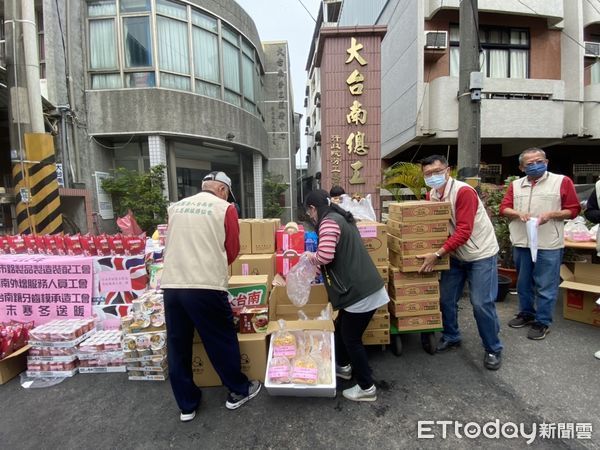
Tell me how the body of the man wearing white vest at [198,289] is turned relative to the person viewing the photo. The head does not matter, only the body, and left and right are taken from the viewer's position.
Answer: facing away from the viewer and to the right of the viewer

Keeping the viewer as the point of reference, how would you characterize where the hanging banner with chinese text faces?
facing the viewer

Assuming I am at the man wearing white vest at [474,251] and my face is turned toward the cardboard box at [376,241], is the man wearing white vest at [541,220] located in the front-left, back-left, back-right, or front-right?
back-right

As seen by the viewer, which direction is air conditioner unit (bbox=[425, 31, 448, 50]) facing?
toward the camera

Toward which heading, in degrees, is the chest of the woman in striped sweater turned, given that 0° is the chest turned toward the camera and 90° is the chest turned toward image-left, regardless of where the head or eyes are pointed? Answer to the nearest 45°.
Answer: approximately 90°

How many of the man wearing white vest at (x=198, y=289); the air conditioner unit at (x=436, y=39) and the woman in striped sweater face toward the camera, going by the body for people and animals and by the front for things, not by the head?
1

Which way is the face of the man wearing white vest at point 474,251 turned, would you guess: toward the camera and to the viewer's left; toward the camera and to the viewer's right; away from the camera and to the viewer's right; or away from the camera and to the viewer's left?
toward the camera and to the viewer's left

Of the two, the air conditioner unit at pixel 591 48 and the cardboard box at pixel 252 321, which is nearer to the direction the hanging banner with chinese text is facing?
the cardboard box

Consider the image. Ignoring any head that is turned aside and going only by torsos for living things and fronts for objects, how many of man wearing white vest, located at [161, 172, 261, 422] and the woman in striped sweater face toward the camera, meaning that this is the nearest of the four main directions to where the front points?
0

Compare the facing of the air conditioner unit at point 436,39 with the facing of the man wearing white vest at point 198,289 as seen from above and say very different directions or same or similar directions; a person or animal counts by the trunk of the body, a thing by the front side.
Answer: very different directions

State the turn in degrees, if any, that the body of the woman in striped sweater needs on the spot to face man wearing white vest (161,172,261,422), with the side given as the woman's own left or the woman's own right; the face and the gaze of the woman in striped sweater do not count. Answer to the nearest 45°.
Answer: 0° — they already face them

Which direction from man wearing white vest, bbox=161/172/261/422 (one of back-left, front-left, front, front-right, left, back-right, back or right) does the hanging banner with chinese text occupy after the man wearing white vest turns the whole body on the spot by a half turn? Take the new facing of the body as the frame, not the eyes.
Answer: right

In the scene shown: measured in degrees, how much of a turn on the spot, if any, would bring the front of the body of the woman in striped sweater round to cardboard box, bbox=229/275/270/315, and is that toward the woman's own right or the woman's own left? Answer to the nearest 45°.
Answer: approximately 45° to the woman's own right

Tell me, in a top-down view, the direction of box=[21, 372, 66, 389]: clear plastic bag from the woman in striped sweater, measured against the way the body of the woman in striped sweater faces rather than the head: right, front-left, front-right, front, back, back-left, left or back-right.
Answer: front

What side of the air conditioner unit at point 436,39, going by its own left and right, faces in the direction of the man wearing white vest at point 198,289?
front

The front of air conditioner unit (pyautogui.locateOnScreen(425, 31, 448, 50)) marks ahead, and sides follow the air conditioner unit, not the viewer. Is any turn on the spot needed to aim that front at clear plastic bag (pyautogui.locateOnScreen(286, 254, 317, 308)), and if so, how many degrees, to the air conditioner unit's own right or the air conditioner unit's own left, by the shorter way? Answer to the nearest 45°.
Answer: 0° — it already faces it

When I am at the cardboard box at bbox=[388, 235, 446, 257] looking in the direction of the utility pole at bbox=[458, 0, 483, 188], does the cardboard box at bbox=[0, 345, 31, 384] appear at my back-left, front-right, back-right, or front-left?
back-left
